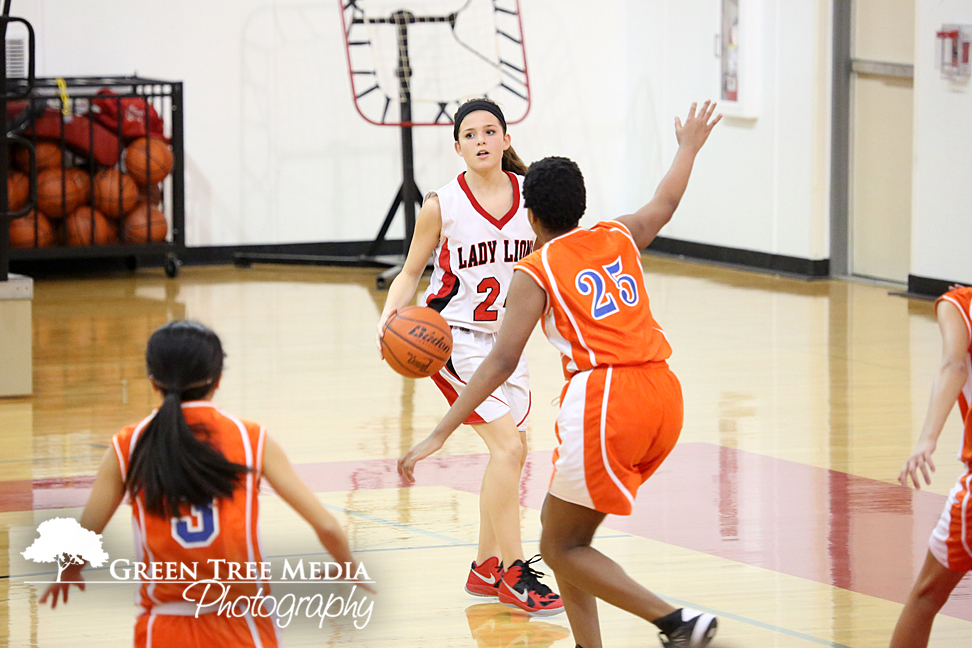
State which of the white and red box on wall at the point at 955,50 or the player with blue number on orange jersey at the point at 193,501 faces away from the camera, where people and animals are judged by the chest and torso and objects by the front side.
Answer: the player with blue number on orange jersey

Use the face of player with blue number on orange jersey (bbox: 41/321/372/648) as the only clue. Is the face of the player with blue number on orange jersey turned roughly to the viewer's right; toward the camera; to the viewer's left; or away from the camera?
away from the camera

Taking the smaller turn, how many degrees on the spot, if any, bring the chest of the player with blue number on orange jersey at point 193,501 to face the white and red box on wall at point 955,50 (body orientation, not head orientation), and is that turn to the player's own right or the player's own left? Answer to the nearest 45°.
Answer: approximately 45° to the player's own right

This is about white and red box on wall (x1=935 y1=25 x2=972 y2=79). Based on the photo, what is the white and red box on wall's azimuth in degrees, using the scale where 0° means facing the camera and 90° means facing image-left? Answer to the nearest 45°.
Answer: approximately 45°

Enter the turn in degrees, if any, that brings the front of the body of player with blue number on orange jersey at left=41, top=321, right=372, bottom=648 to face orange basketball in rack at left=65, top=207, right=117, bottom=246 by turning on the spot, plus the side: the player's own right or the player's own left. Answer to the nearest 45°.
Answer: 0° — they already face it

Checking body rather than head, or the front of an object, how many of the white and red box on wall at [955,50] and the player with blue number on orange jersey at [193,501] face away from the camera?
1

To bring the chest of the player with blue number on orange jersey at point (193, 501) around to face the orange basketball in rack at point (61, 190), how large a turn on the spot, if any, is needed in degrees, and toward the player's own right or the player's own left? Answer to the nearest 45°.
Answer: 0° — they already face it

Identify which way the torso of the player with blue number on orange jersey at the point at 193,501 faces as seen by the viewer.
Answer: away from the camera

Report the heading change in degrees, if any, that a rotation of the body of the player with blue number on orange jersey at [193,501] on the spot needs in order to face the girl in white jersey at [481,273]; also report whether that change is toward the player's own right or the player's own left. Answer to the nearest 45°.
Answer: approximately 45° to the player's own right

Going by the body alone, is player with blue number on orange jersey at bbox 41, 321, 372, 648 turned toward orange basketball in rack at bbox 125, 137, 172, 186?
yes
